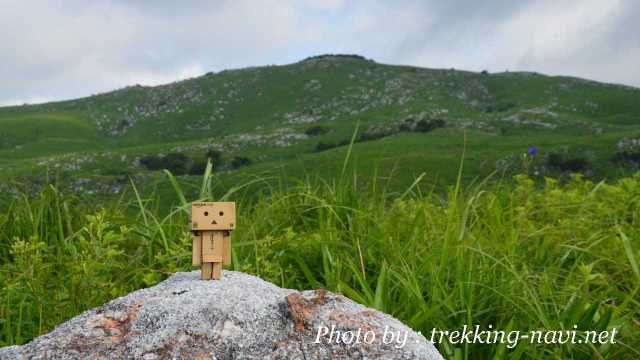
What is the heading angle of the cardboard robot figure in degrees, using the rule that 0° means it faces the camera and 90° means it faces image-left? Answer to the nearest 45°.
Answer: approximately 0°
